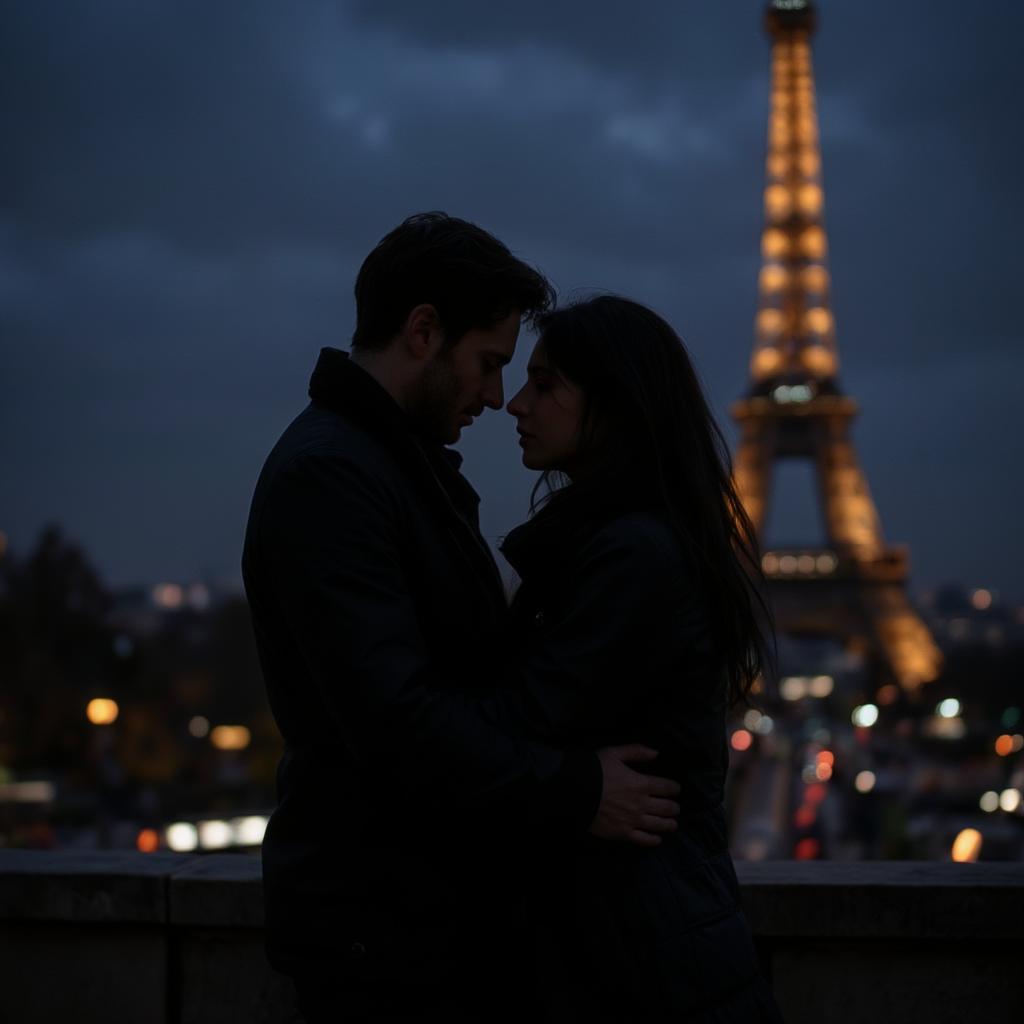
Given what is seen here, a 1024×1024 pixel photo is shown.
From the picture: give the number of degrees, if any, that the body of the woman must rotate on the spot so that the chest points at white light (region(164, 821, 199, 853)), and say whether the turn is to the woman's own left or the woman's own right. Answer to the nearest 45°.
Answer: approximately 90° to the woman's own right

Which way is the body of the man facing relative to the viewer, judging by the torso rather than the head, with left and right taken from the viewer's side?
facing to the right of the viewer

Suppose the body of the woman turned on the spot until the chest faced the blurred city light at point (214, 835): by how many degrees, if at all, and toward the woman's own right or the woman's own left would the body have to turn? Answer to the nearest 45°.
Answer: approximately 90° to the woman's own right

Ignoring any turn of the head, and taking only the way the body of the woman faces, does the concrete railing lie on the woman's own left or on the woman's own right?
on the woman's own right

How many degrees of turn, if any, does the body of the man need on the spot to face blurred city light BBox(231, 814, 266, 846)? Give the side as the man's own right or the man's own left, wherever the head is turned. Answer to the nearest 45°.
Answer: approximately 90° to the man's own left

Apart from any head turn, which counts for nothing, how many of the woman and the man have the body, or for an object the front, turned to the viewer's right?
1

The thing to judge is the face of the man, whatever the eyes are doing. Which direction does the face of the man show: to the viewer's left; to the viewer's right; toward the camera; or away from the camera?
to the viewer's right

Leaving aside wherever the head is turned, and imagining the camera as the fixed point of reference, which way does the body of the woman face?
to the viewer's left

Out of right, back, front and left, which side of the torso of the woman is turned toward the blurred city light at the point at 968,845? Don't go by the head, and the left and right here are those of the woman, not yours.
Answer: right

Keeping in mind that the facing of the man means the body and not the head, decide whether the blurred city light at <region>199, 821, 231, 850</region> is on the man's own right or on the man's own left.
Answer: on the man's own left

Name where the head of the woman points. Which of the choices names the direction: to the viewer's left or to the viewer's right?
to the viewer's left

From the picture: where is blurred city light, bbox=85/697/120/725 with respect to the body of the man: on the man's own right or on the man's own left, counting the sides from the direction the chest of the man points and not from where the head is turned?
on the man's own left

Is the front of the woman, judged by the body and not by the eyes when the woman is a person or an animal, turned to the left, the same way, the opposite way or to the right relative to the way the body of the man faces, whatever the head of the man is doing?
the opposite way
